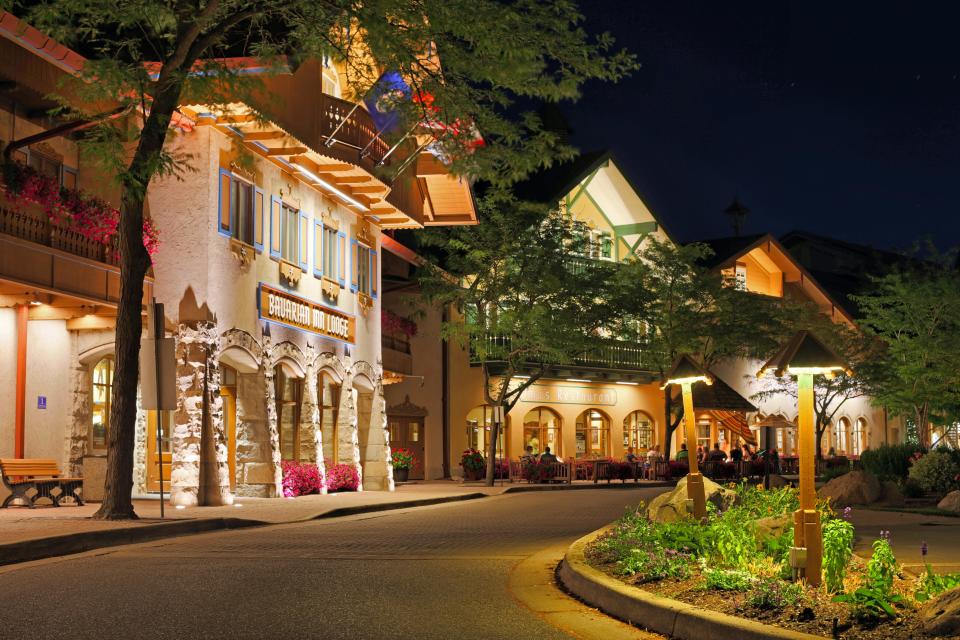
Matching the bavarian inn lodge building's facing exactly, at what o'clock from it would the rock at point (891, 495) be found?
The rock is roughly at 11 o'clock from the bavarian inn lodge building.

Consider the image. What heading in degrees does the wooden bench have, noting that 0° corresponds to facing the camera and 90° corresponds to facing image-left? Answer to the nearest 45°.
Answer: approximately 315°

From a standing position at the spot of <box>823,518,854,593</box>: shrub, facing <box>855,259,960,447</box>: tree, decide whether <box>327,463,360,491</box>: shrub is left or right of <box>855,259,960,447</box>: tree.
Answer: left

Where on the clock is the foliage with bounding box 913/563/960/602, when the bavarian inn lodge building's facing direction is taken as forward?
The foliage is roughly at 1 o'clock from the bavarian inn lodge building.

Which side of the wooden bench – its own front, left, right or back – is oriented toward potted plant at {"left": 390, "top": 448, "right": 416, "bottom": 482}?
left

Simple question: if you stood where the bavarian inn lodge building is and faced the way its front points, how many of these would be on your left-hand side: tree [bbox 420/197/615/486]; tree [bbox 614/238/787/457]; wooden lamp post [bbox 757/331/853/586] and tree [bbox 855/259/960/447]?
3

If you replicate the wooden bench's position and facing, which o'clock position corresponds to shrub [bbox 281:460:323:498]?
The shrub is roughly at 9 o'clock from the wooden bench.

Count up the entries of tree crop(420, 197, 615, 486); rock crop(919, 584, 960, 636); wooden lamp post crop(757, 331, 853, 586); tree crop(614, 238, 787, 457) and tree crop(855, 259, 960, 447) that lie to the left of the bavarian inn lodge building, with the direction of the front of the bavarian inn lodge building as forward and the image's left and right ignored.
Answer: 3
